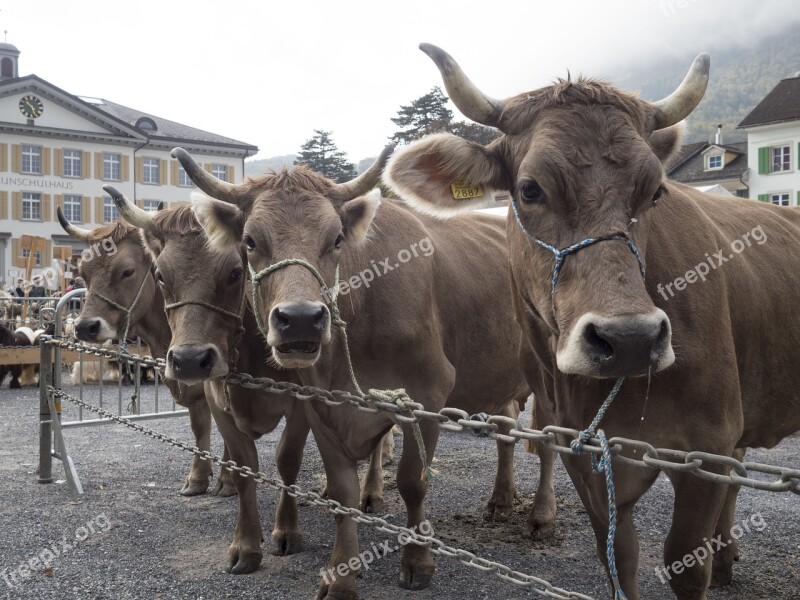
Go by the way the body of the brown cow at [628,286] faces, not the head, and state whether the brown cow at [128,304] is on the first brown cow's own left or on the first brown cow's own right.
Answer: on the first brown cow's own right

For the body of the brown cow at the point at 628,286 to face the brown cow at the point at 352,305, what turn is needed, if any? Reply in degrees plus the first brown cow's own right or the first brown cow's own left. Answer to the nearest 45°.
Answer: approximately 90° to the first brown cow's own right

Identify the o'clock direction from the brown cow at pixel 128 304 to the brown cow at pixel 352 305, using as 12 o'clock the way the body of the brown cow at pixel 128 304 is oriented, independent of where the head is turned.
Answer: the brown cow at pixel 352 305 is roughly at 10 o'clock from the brown cow at pixel 128 304.

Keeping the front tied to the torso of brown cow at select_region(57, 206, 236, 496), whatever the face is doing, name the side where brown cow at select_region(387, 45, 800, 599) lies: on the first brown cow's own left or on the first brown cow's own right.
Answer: on the first brown cow's own left

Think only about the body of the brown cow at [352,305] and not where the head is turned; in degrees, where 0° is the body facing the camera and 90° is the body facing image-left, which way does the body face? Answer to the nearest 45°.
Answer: approximately 45°

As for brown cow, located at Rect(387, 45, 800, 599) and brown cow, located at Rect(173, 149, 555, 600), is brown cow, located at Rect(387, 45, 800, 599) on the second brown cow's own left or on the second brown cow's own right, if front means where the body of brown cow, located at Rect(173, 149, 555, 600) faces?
on the second brown cow's own left

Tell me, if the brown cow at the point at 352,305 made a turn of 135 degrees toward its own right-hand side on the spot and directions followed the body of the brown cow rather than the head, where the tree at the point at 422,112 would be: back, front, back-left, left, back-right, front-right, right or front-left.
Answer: front

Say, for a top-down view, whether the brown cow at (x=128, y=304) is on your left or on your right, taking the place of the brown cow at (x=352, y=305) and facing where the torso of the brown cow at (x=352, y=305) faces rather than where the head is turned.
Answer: on your right

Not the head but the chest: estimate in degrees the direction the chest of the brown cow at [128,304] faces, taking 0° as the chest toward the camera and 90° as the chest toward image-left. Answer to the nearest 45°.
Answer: approximately 45°
